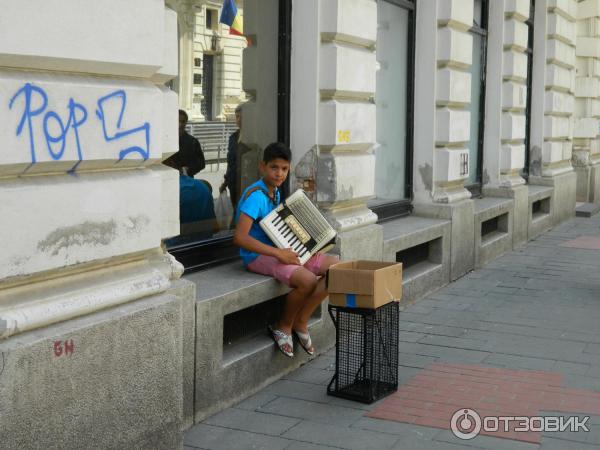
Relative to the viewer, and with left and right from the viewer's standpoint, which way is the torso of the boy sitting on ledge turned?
facing the viewer and to the right of the viewer

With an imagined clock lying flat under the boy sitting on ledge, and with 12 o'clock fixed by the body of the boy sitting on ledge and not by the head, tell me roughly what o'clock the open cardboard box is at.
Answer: The open cardboard box is roughly at 12 o'clock from the boy sitting on ledge.

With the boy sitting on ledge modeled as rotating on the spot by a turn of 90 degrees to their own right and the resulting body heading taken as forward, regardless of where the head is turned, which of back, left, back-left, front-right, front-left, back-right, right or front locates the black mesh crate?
left
